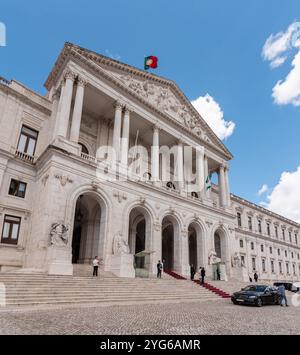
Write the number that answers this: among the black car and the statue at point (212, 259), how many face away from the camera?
0

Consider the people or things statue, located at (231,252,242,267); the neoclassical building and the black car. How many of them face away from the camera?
0

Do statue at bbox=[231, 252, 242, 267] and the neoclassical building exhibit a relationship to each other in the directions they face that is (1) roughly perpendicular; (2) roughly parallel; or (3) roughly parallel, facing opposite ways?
roughly parallel

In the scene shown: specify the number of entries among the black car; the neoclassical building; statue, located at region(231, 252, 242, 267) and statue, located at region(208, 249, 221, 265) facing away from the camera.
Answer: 0

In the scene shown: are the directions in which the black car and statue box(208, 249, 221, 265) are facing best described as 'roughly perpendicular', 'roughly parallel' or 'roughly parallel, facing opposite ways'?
roughly perpendicular

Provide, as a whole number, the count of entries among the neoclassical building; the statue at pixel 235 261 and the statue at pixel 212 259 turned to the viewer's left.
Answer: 0

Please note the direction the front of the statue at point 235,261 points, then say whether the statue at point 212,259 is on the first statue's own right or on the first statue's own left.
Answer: on the first statue's own right

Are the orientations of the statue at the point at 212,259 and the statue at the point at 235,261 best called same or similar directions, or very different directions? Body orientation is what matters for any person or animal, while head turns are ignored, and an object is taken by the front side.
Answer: same or similar directions

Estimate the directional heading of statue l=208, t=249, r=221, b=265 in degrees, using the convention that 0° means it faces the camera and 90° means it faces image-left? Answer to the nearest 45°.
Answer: approximately 315°

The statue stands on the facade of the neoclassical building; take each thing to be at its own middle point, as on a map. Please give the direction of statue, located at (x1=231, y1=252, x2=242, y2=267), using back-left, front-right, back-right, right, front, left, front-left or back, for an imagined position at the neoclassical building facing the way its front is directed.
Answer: left
